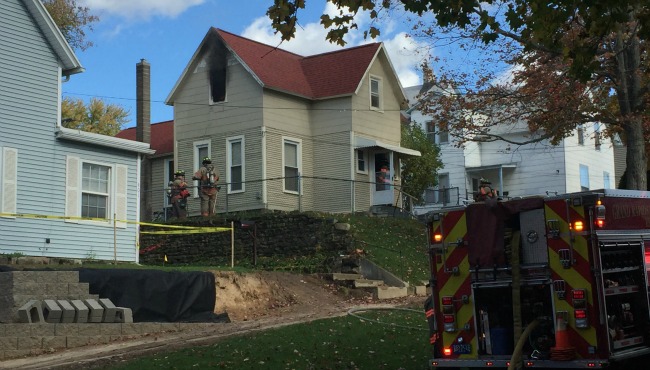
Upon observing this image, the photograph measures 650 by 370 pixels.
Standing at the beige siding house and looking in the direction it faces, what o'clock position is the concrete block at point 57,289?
The concrete block is roughly at 2 o'clock from the beige siding house.

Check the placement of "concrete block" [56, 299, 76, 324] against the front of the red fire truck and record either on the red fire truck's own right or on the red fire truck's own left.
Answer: on the red fire truck's own left

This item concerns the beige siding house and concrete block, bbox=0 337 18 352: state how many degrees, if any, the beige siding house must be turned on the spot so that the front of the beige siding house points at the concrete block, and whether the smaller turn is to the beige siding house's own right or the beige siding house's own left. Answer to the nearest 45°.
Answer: approximately 45° to the beige siding house's own right

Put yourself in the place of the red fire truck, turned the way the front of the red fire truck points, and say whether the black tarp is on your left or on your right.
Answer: on your left

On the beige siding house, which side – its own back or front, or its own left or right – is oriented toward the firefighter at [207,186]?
right

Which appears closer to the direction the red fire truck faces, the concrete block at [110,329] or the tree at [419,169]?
the tree

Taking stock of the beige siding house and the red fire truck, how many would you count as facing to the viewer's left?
0

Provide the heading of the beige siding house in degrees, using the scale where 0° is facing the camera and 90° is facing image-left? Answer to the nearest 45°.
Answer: approximately 315°

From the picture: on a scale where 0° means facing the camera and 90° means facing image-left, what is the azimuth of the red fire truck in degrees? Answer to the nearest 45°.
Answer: approximately 225°

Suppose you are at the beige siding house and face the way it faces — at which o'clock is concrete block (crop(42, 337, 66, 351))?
The concrete block is roughly at 2 o'clock from the beige siding house.
